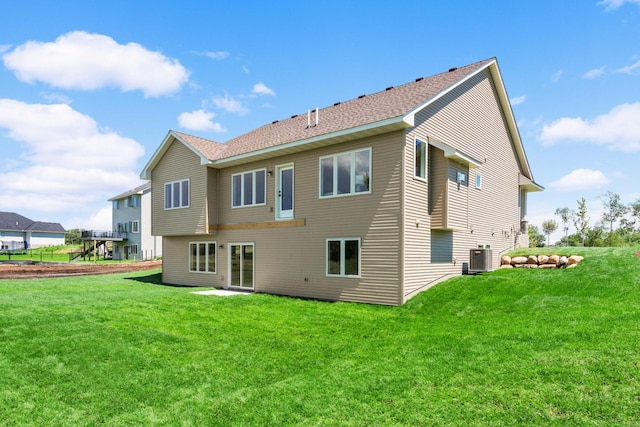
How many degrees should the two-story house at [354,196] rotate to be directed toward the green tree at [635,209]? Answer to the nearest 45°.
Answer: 0° — it already faces it

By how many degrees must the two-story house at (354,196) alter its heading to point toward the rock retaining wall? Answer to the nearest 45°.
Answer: approximately 45° to its right

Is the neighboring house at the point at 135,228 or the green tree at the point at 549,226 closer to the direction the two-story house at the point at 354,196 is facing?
the green tree

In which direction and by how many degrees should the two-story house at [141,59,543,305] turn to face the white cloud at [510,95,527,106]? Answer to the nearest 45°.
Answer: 0° — it already faces it

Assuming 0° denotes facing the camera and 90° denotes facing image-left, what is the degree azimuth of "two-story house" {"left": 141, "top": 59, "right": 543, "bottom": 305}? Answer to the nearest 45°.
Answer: approximately 225°
